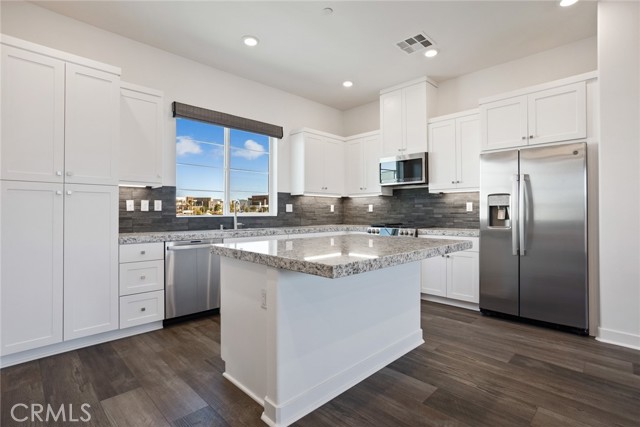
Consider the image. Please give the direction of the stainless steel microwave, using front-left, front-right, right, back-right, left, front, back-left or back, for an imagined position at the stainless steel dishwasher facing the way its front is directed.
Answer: front-left

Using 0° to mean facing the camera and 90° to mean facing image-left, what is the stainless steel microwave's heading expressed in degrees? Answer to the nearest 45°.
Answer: approximately 45°

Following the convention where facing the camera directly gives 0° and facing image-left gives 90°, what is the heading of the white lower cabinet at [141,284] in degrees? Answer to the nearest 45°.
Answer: approximately 315°

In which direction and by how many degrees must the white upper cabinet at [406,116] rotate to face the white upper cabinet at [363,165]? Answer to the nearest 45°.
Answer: approximately 90° to its right

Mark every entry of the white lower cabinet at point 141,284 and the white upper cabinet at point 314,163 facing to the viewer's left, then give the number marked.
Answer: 0

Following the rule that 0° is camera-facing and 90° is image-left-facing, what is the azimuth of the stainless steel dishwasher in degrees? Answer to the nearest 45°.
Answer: approximately 315°

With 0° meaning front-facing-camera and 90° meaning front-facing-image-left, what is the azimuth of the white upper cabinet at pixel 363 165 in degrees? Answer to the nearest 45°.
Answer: approximately 45°
